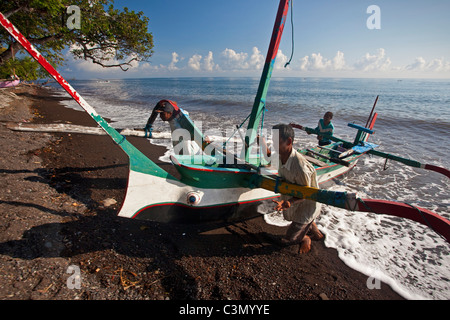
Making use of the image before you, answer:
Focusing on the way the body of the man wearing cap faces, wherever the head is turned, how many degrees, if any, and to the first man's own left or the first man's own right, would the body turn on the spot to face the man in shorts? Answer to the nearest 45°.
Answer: approximately 90° to the first man's own left

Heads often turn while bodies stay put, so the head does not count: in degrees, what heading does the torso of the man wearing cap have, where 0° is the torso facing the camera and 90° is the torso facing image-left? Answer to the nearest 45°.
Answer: approximately 45°

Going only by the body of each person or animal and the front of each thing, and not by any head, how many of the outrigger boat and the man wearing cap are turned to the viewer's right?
0

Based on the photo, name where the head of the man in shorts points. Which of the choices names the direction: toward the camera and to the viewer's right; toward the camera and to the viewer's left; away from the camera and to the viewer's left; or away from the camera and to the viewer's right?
toward the camera and to the viewer's left

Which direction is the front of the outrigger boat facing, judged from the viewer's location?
facing the viewer and to the left of the viewer

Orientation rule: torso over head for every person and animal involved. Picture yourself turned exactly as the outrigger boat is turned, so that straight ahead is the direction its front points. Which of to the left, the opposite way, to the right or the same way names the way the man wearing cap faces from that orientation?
the same way
